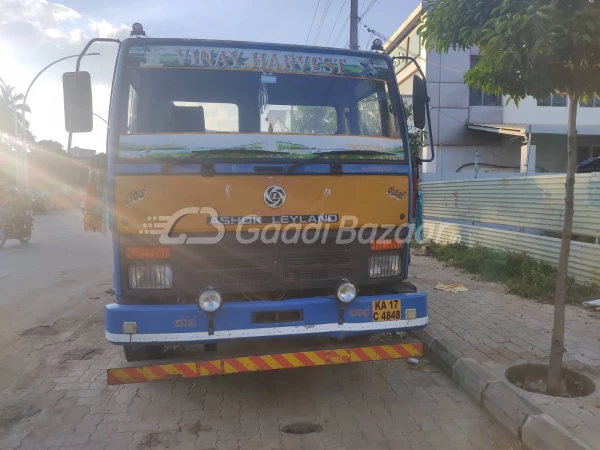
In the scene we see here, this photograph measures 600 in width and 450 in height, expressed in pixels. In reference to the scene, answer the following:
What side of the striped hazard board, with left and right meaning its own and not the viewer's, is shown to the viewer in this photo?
front

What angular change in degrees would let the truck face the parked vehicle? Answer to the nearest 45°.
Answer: approximately 135° to its right

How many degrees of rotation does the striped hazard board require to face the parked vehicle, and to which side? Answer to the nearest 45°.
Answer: approximately 135° to its right

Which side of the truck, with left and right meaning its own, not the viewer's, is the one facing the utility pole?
back

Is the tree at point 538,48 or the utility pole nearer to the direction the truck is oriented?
the tree

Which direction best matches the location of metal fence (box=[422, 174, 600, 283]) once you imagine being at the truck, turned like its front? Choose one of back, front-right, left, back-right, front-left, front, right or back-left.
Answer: back-left

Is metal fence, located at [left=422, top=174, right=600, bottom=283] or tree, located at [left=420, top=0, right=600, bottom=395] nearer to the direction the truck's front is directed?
the tree

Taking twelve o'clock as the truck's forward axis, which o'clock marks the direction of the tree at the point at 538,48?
The tree is roughly at 11 o'clock from the truck.

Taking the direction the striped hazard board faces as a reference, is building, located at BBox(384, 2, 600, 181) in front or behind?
behind

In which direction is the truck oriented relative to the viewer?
toward the camera

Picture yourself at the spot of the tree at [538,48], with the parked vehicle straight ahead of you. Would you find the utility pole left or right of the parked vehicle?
right

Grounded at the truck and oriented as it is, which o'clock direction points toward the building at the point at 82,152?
The building is roughly at 4 o'clock from the truck.

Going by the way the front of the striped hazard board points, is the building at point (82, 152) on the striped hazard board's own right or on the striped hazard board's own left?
on the striped hazard board's own right

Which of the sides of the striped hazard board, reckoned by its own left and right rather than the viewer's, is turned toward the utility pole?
back
